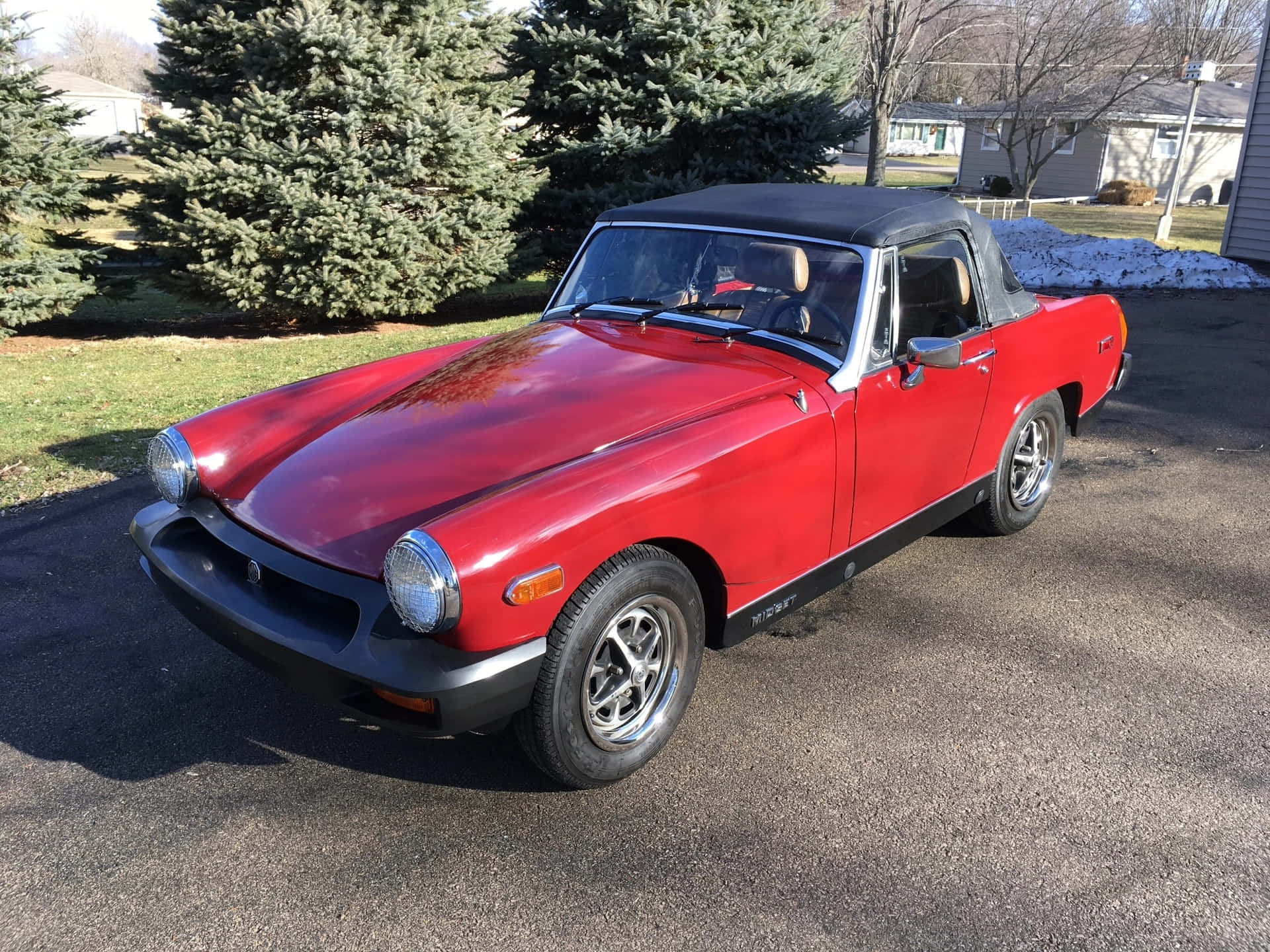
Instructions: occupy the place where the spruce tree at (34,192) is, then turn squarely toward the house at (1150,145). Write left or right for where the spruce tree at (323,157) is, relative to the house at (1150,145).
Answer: right

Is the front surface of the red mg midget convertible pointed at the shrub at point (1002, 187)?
no

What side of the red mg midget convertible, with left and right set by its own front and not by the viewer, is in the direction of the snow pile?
back

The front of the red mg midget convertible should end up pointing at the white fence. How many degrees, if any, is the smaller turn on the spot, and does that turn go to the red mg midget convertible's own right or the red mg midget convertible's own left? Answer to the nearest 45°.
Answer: approximately 180°

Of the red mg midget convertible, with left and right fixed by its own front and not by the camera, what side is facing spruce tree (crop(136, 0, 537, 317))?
right

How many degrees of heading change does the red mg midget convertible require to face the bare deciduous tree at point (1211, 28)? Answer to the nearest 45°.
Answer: approximately 180°

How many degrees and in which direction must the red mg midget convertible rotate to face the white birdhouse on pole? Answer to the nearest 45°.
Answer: approximately 180°

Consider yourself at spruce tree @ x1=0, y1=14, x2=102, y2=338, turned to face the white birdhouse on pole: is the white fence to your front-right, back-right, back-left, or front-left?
front-left

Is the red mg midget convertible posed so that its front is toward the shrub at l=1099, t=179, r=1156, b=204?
no

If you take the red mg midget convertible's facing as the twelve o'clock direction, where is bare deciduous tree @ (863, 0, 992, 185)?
The bare deciduous tree is roughly at 5 o'clock from the red mg midget convertible.

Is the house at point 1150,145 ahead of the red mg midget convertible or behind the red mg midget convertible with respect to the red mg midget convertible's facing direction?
behind

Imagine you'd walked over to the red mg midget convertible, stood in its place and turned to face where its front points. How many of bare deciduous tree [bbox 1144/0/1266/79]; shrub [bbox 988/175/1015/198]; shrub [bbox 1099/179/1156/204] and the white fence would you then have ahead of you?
0

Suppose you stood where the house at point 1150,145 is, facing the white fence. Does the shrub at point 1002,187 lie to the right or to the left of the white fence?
right

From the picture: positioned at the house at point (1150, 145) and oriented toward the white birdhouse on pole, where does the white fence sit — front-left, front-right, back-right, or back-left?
front-right

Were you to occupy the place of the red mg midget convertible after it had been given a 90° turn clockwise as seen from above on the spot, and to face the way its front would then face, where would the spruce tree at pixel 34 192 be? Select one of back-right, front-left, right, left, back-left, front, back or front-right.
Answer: front

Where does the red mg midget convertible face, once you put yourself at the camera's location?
facing the viewer and to the left of the viewer
